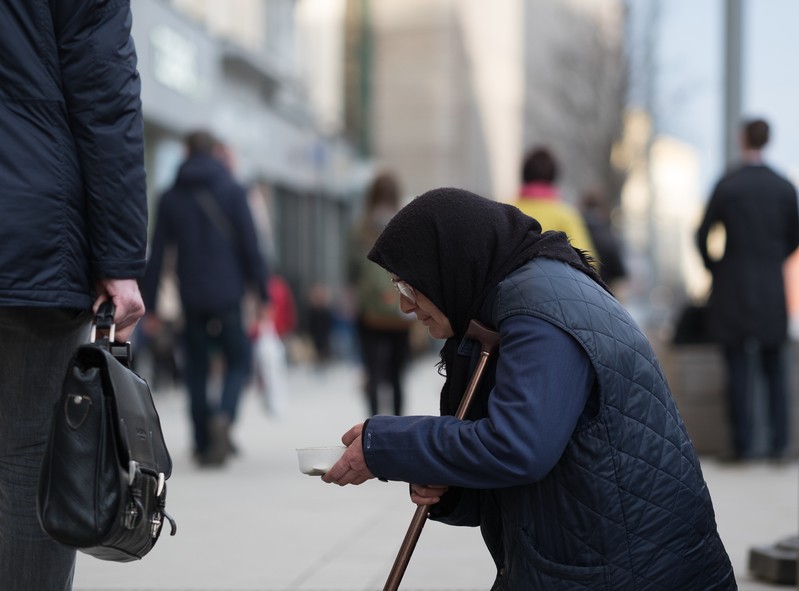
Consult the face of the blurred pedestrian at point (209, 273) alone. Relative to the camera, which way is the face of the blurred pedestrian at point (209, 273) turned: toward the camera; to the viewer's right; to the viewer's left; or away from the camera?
away from the camera

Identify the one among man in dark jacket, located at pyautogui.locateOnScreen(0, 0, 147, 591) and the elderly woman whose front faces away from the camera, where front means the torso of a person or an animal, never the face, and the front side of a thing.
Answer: the man in dark jacket

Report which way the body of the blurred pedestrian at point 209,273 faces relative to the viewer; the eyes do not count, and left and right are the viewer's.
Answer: facing away from the viewer

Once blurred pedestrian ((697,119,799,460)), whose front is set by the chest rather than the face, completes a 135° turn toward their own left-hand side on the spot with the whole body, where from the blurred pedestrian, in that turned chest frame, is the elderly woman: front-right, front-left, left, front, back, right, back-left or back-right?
front-left

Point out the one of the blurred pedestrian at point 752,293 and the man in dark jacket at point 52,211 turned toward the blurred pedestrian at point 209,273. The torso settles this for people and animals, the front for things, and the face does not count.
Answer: the man in dark jacket

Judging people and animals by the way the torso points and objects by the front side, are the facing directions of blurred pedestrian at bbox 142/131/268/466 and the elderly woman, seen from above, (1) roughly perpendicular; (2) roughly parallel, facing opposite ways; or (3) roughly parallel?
roughly perpendicular

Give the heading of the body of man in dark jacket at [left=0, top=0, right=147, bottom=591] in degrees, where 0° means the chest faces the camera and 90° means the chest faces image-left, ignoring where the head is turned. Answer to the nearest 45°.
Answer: approximately 180°

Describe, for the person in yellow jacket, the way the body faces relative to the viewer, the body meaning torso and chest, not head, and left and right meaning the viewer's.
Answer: facing away from the viewer

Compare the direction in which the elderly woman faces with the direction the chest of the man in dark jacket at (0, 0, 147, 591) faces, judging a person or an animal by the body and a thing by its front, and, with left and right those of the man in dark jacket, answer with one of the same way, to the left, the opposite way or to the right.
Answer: to the left

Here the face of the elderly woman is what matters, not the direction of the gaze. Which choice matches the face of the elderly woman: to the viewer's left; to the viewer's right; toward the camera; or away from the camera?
to the viewer's left

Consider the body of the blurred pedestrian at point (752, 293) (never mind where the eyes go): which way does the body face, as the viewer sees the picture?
away from the camera
